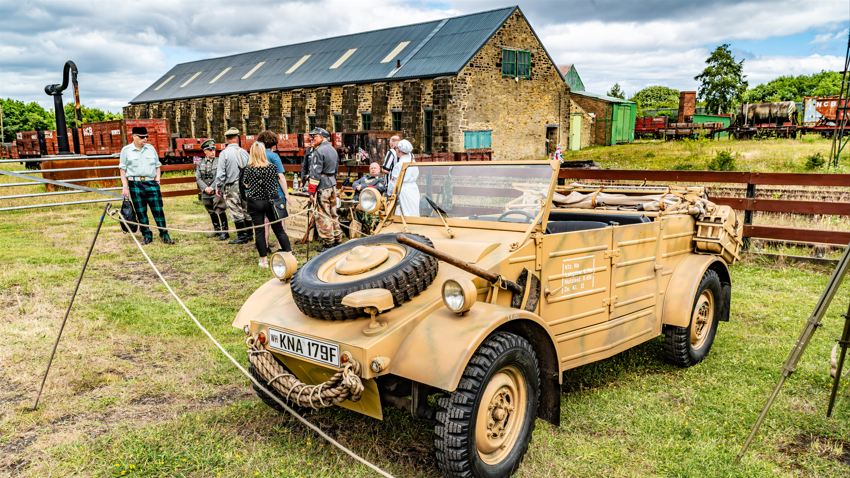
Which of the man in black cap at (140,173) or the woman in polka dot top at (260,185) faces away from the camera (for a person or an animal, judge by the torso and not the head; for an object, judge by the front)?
the woman in polka dot top

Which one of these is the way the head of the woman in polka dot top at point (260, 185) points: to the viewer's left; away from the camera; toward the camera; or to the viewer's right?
away from the camera

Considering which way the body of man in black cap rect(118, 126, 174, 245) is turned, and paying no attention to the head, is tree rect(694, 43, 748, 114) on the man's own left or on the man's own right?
on the man's own left

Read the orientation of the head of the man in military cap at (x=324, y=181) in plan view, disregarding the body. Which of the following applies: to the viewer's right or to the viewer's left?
to the viewer's left

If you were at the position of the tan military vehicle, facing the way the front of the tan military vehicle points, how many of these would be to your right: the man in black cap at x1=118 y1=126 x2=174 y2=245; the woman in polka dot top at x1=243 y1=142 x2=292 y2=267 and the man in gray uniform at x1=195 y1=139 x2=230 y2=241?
3

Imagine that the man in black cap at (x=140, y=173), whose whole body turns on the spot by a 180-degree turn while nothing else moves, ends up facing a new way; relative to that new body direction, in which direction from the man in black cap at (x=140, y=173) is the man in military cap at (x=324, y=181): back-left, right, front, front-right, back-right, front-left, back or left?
back-right

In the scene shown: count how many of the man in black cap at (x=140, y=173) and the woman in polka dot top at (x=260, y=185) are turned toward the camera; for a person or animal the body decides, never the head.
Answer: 1

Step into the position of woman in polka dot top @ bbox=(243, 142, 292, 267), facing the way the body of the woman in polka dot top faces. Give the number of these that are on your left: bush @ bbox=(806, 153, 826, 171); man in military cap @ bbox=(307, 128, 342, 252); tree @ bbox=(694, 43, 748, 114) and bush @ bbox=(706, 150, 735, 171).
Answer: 0

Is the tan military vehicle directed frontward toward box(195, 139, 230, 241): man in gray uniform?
no

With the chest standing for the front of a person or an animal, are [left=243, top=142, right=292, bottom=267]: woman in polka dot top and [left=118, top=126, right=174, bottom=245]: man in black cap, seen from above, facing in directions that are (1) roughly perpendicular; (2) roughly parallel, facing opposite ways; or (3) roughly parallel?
roughly parallel, facing opposite ways

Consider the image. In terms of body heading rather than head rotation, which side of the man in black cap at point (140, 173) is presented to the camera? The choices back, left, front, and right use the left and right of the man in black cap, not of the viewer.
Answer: front

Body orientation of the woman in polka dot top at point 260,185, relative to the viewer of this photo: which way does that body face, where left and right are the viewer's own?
facing away from the viewer

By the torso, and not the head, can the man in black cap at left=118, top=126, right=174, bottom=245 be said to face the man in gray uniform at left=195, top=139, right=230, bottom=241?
no

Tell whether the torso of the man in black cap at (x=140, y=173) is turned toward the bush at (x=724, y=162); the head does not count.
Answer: no

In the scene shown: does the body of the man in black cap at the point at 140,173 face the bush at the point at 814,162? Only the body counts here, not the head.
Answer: no
